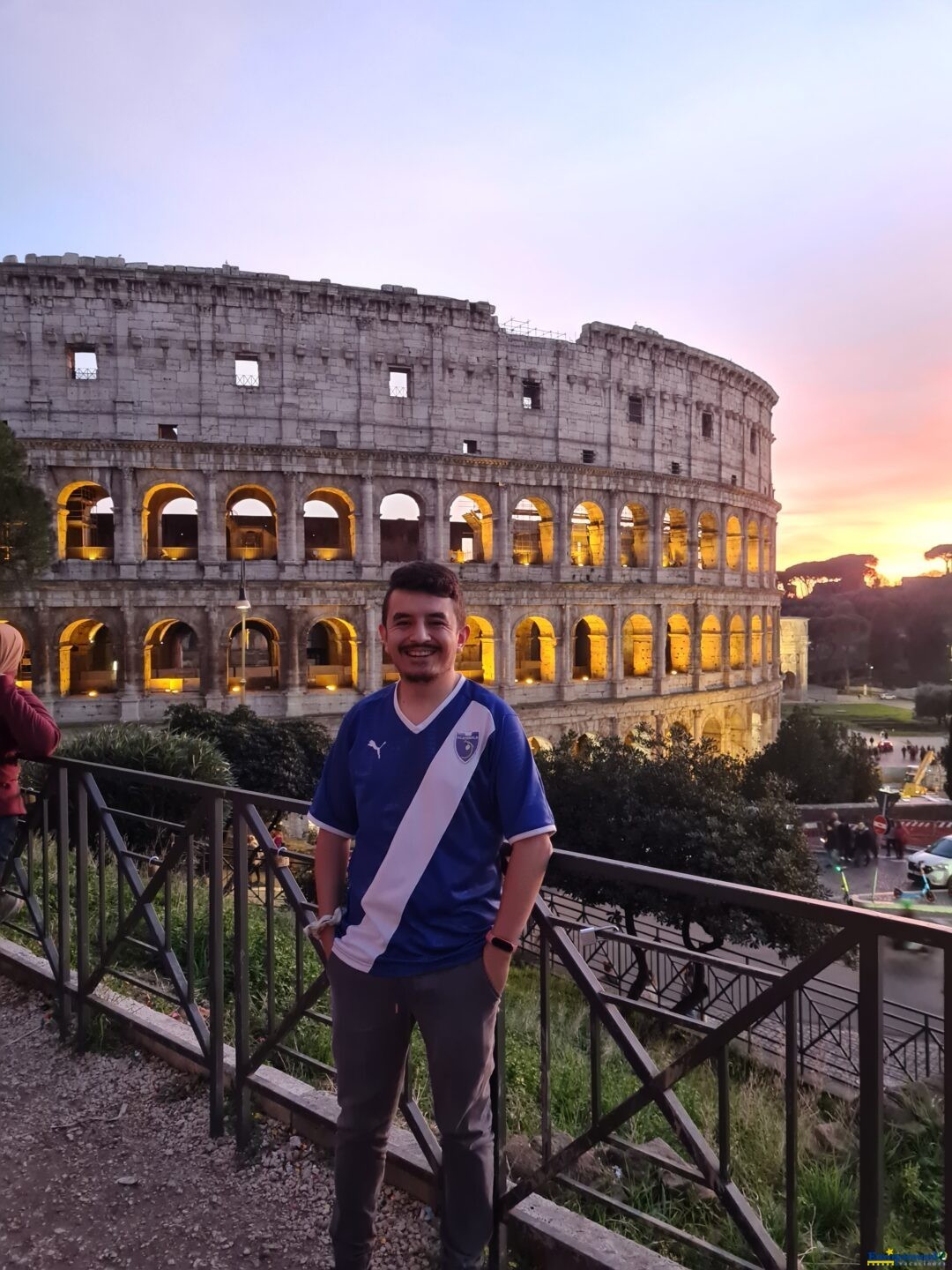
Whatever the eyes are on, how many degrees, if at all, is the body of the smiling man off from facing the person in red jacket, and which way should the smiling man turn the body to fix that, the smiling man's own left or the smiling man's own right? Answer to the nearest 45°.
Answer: approximately 135° to the smiling man's own right

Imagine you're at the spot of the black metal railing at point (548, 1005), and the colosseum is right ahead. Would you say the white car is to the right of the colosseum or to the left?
right

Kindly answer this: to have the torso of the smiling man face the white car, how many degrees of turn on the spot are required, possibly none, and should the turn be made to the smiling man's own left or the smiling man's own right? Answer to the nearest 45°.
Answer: approximately 135° to the smiling man's own left

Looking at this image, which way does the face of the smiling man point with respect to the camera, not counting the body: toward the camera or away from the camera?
toward the camera

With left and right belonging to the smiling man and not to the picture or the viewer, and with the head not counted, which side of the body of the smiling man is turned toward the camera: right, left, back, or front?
front

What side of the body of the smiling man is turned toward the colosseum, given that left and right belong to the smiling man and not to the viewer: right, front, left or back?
back
